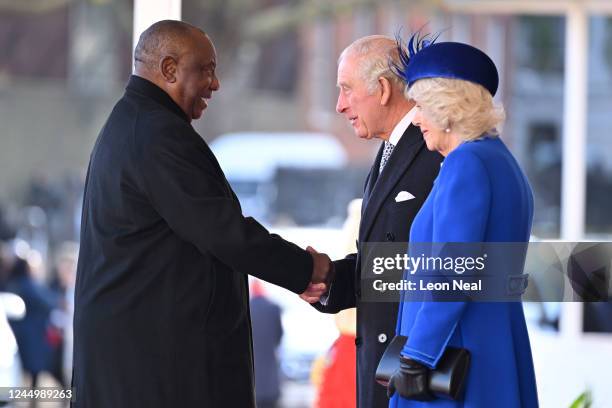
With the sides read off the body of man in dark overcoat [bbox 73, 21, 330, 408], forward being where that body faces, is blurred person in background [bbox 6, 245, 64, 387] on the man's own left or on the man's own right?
on the man's own left

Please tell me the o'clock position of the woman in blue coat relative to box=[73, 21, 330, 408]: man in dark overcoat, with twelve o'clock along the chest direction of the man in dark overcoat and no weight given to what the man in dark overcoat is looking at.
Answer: The woman in blue coat is roughly at 1 o'clock from the man in dark overcoat.

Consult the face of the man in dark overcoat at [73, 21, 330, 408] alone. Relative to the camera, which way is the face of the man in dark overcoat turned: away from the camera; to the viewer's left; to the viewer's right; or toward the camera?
to the viewer's right

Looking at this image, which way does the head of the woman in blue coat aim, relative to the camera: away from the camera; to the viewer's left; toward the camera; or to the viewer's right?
to the viewer's left

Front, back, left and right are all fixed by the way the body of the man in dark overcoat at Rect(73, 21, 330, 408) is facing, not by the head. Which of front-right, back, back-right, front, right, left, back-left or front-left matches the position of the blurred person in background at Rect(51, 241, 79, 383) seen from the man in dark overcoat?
left

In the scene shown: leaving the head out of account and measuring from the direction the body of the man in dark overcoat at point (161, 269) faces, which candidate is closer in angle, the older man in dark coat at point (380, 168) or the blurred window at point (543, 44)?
the older man in dark coat

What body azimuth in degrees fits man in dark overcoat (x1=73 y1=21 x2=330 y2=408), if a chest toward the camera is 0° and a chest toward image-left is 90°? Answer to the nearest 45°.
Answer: approximately 270°

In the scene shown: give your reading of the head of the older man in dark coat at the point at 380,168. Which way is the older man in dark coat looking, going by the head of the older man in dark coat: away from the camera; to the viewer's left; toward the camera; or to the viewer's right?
to the viewer's left

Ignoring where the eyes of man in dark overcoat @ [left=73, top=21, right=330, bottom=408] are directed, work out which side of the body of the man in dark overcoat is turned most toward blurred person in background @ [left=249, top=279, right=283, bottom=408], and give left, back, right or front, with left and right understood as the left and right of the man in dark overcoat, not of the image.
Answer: left

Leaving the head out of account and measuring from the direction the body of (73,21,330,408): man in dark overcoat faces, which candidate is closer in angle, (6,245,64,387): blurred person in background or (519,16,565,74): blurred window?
the blurred window

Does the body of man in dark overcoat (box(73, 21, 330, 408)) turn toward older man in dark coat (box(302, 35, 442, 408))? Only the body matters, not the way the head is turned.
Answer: yes

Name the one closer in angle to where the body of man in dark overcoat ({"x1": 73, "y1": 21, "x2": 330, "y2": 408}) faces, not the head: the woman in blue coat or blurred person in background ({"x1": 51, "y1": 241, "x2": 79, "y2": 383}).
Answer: the woman in blue coat

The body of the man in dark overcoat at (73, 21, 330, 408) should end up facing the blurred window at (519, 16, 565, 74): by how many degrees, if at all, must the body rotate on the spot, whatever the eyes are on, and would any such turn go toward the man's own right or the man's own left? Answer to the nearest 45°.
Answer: approximately 90° to the man's own left

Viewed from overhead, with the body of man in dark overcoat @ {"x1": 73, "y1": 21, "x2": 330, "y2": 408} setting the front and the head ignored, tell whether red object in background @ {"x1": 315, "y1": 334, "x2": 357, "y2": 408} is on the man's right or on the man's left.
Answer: on the man's left

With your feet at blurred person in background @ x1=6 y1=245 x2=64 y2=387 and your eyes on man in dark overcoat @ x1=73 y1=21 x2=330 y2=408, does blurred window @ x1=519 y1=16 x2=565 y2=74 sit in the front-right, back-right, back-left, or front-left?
back-left
